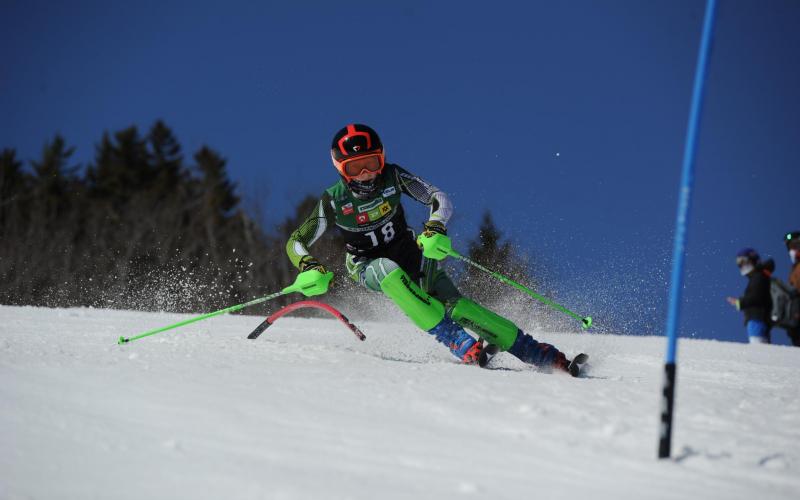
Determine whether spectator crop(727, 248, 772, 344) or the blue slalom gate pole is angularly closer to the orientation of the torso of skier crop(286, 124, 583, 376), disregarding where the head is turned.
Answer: the blue slalom gate pole

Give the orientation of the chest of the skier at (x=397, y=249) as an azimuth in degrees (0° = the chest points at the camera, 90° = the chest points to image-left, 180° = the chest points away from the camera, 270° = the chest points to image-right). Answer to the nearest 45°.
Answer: approximately 0°

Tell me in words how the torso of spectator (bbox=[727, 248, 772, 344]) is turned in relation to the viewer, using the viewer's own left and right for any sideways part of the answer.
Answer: facing to the left of the viewer

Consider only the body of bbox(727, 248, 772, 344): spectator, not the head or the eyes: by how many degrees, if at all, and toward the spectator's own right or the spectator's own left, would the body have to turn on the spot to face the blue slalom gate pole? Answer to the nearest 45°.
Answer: approximately 90° to the spectator's own left

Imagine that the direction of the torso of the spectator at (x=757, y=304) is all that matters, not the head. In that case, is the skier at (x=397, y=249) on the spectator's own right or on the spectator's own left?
on the spectator's own left

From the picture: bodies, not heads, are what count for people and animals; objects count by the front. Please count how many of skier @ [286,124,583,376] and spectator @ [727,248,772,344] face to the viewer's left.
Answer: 1

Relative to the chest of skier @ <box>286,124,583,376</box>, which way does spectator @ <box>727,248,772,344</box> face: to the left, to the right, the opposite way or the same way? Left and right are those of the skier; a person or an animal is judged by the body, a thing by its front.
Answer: to the right

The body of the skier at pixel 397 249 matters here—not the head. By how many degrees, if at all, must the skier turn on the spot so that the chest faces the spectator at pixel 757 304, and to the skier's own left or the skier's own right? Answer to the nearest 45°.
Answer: approximately 135° to the skier's own left

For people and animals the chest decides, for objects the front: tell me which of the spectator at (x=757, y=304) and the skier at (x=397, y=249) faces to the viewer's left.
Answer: the spectator

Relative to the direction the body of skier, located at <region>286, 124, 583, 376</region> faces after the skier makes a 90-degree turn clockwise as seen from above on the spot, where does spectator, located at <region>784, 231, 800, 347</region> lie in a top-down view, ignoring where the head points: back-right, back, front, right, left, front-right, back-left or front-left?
back-right
